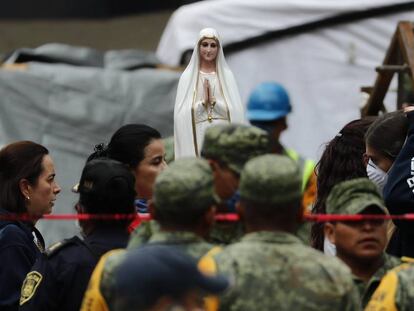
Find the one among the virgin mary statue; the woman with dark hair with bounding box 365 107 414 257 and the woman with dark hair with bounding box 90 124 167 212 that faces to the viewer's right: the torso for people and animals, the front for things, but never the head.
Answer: the woman with dark hair with bounding box 90 124 167 212

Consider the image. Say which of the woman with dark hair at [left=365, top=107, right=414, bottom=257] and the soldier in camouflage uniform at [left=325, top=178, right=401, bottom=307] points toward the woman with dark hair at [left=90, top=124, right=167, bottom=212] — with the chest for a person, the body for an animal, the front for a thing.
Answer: the woman with dark hair at [left=365, top=107, right=414, bottom=257]

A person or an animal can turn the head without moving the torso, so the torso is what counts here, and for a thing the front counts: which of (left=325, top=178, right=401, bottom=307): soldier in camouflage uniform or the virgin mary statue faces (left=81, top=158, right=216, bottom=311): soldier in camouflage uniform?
the virgin mary statue

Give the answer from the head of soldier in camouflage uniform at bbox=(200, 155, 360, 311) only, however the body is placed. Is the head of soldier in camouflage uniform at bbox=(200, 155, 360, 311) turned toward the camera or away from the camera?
away from the camera

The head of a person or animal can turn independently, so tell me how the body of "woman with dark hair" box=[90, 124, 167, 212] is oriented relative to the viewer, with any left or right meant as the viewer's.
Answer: facing to the right of the viewer

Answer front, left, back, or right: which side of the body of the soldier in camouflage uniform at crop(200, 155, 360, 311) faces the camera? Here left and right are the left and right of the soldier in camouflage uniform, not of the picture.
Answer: back

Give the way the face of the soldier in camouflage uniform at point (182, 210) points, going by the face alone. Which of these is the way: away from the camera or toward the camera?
away from the camera

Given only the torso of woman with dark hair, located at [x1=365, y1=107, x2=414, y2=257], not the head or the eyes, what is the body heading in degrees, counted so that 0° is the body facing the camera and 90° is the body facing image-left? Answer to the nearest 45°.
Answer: approximately 90°

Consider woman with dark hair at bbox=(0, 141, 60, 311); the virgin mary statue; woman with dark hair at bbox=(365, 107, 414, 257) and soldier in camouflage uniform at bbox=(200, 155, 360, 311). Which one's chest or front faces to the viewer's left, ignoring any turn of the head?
woman with dark hair at bbox=(365, 107, 414, 257)

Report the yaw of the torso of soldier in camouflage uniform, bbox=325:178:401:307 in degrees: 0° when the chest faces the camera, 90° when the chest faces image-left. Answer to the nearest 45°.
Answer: approximately 315°
